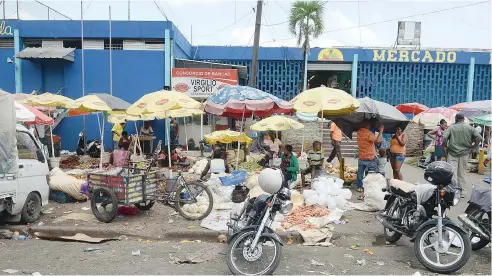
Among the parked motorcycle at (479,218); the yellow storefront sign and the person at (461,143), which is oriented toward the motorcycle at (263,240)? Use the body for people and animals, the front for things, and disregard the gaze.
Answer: the yellow storefront sign

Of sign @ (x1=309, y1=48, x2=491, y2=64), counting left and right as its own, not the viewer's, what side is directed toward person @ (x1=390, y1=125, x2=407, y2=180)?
front

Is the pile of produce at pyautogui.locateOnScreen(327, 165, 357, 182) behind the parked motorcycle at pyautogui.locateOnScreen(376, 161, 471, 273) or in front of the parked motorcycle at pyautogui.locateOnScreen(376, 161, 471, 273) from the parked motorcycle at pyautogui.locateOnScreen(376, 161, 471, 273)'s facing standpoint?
behind

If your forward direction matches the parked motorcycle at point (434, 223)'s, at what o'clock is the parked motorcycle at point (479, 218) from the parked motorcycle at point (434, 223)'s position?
the parked motorcycle at point (479, 218) is roughly at 9 o'clock from the parked motorcycle at point (434, 223).

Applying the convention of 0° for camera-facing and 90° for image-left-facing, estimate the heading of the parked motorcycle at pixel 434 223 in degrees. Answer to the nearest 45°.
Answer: approximately 315°

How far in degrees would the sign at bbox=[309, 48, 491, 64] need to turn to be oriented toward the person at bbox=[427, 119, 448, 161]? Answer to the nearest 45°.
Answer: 0° — it already faces them

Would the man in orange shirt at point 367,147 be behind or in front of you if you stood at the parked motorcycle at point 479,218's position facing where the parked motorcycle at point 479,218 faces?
behind

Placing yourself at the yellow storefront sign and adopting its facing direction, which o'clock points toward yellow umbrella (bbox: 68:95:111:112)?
The yellow umbrella is roughly at 1 o'clock from the yellow storefront sign.
